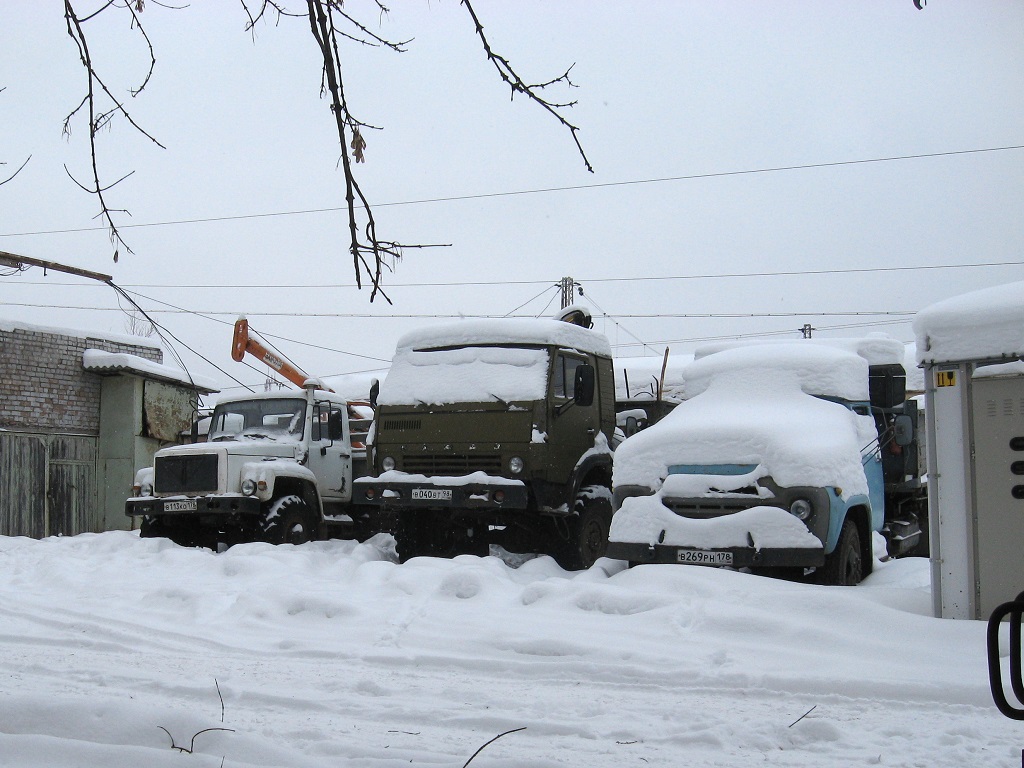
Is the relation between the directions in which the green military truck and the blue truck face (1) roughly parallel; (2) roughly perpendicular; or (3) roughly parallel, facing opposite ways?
roughly parallel

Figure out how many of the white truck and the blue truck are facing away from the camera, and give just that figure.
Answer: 0

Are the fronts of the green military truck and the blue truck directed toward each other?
no

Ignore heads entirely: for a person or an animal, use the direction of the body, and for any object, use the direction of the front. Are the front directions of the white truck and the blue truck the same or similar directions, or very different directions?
same or similar directions

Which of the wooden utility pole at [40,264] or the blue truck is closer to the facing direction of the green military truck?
the wooden utility pole

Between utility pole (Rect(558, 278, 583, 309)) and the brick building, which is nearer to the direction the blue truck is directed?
the brick building

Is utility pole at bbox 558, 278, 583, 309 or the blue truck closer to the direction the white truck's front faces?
the blue truck

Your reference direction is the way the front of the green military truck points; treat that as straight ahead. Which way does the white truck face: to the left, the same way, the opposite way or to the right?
the same way

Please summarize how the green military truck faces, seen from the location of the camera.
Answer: facing the viewer and to the left of the viewer

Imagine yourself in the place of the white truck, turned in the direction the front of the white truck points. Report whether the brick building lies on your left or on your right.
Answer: on your right

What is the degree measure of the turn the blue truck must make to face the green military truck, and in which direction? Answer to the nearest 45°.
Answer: approximately 90° to its right

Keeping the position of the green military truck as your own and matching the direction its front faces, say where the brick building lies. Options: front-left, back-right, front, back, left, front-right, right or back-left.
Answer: right

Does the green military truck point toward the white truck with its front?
no

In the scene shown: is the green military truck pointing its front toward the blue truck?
no

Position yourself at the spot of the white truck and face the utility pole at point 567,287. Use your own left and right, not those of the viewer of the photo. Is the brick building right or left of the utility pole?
left

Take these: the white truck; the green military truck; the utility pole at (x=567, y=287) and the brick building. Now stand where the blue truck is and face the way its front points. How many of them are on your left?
0
